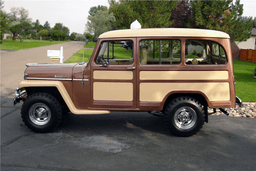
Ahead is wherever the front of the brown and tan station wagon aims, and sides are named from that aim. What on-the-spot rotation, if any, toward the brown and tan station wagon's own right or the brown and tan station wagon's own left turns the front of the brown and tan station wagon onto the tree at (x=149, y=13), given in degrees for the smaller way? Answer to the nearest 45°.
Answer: approximately 90° to the brown and tan station wagon's own right

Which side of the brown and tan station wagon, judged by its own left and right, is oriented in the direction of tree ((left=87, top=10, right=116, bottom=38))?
right

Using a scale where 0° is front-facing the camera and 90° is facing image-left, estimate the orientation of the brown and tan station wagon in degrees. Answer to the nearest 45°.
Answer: approximately 90°
